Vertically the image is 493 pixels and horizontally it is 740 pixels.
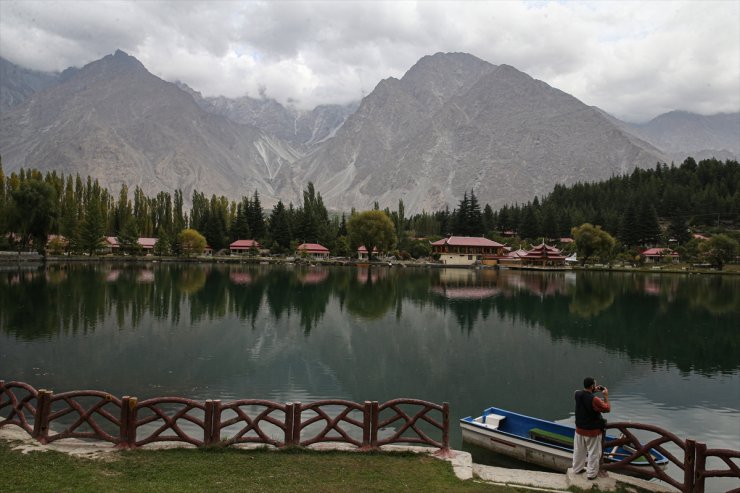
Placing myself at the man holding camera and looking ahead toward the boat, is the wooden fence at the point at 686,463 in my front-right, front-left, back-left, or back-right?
back-right

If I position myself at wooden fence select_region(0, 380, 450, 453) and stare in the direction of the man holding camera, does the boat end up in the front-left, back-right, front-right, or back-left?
front-left

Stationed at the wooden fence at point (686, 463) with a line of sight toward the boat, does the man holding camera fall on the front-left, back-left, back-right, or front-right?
front-left

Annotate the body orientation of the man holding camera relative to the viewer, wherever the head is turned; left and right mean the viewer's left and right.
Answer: facing away from the viewer and to the right of the viewer

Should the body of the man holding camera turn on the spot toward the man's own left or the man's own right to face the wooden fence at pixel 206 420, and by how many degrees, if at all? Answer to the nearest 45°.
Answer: approximately 135° to the man's own left

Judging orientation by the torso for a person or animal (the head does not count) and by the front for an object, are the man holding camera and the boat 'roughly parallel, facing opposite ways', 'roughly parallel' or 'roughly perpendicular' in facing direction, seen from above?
roughly perpendicular
